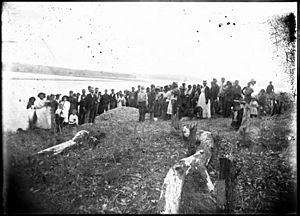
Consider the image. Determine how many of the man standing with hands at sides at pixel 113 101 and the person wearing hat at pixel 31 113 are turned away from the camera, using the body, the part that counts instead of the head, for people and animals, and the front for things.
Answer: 0

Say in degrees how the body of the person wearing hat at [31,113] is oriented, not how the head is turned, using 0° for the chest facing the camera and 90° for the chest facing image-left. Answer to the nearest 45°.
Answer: approximately 315°

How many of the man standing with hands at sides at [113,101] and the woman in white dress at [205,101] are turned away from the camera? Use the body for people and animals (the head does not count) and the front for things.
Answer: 0

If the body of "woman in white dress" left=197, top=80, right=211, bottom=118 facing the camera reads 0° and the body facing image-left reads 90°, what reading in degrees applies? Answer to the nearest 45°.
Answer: approximately 45°

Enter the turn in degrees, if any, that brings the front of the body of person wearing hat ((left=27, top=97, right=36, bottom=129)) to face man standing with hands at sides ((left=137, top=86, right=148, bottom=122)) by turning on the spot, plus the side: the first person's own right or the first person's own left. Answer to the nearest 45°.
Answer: approximately 45° to the first person's own left

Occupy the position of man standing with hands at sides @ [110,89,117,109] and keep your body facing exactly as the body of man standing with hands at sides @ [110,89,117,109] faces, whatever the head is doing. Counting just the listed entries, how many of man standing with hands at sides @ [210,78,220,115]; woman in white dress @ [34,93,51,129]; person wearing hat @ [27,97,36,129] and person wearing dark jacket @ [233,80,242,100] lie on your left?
2

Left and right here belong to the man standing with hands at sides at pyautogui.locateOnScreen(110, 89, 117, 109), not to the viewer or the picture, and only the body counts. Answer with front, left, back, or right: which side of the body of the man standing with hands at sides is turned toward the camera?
front

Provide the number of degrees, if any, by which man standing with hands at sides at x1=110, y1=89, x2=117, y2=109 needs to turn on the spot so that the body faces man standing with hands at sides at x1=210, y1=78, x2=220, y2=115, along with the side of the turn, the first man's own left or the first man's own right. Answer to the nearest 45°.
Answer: approximately 90° to the first man's own left

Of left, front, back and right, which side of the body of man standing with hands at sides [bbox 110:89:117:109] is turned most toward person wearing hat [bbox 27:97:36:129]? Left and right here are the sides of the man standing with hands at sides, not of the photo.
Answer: right

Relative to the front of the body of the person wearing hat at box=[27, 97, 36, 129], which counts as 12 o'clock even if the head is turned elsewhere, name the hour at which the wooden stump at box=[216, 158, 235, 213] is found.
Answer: The wooden stump is roughly at 11 o'clock from the person wearing hat.

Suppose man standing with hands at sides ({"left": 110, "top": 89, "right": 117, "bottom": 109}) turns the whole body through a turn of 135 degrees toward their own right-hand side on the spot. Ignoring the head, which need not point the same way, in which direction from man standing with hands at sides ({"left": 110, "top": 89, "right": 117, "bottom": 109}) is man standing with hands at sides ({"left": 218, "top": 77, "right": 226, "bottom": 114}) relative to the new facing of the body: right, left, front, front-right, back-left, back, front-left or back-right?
back-right
